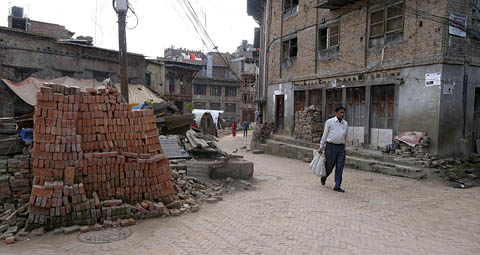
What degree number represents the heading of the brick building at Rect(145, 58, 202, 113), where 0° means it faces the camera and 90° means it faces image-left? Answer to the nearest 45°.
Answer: approximately 315°

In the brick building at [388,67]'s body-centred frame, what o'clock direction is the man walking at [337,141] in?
The man walking is roughly at 11 o'clock from the brick building.

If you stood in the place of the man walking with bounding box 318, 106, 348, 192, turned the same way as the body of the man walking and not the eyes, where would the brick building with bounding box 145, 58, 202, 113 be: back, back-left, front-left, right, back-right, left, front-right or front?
back

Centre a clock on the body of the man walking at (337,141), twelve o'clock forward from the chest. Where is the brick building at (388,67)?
The brick building is roughly at 8 o'clock from the man walking.

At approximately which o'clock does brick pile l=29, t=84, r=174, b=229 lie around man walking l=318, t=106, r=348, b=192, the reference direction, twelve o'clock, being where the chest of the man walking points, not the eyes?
The brick pile is roughly at 3 o'clock from the man walking.

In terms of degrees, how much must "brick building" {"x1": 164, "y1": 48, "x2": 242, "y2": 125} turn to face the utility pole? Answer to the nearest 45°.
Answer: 0° — it already faces it

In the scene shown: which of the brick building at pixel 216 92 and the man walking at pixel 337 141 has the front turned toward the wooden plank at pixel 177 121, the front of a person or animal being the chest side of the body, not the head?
the brick building

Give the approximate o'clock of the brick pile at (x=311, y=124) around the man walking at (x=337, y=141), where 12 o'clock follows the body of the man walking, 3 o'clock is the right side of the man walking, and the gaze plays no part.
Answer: The brick pile is roughly at 7 o'clock from the man walking.

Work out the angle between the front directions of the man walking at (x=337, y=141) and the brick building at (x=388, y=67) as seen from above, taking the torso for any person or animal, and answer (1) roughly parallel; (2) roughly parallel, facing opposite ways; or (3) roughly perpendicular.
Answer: roughly perpendicular
